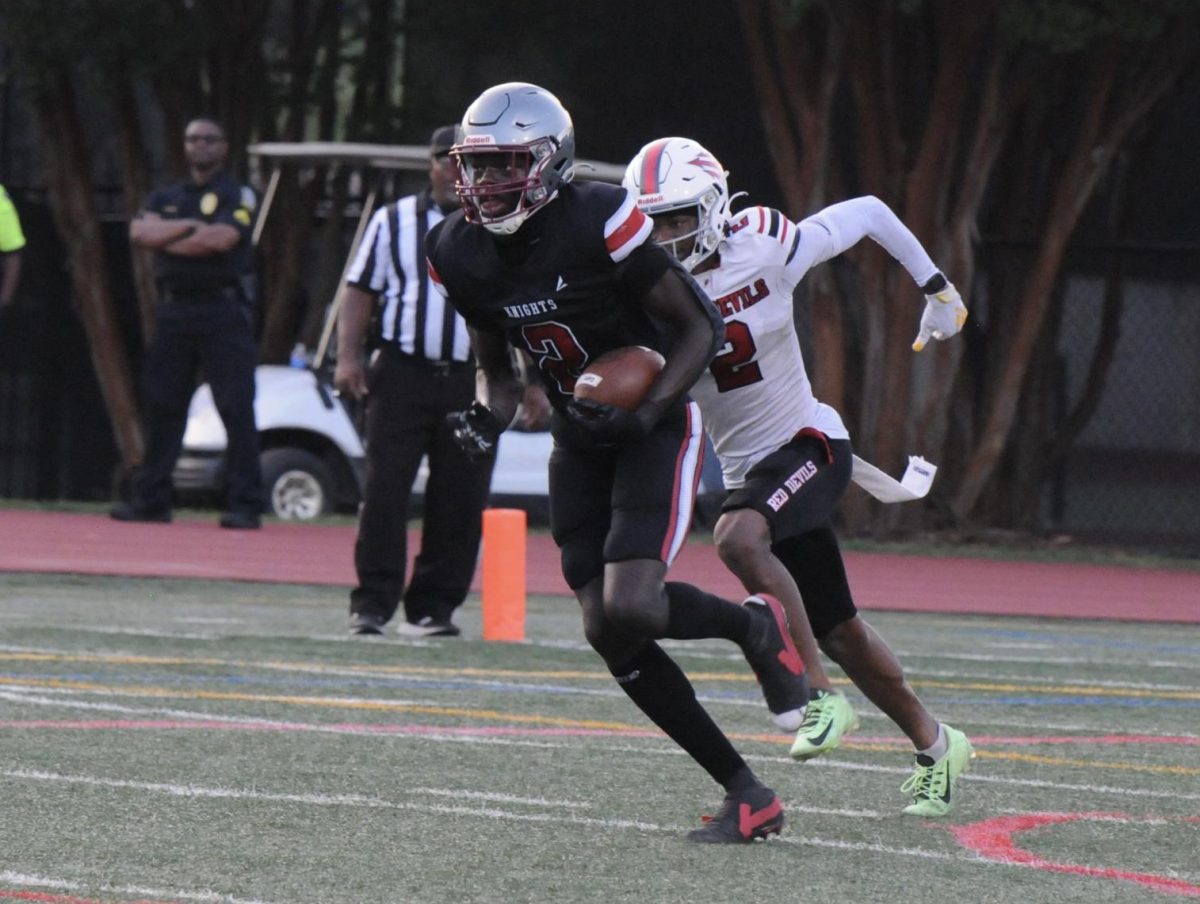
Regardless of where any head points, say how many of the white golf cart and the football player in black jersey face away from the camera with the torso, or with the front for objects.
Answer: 0

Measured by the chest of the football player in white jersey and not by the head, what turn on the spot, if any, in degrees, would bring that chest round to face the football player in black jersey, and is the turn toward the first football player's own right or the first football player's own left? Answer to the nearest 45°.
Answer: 0° — they already face them

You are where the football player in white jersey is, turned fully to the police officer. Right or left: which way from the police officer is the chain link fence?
right

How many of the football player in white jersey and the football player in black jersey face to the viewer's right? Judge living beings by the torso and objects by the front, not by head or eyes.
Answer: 0

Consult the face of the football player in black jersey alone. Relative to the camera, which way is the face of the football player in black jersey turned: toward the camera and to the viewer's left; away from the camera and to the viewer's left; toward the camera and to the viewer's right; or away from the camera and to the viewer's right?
toward the camera and to the viewer's left

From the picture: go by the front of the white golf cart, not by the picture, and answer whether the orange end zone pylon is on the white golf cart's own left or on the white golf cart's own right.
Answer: on the white golf cart's own left

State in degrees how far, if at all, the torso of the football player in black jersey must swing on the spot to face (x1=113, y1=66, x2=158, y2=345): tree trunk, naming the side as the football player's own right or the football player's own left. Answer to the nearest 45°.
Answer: approximately 135° to the football player's own right

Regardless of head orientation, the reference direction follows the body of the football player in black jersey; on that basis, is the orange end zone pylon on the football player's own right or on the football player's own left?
on the football player's own right

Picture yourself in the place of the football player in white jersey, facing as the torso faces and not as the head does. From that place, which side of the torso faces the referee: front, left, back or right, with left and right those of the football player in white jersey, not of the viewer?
right

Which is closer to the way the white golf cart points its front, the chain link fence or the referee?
the referee

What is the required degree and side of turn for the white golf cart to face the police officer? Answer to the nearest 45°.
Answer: approximately 45° to its left
